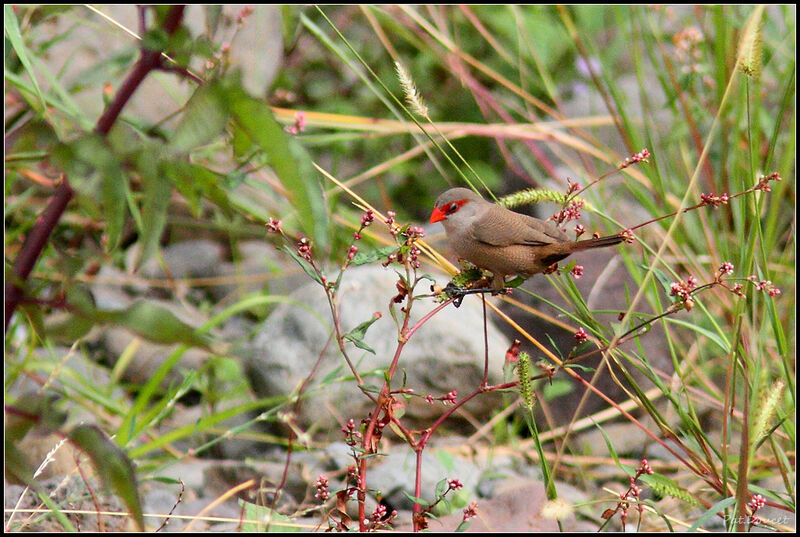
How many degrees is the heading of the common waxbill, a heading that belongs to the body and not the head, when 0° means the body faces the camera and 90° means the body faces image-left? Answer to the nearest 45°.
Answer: approximately 90°

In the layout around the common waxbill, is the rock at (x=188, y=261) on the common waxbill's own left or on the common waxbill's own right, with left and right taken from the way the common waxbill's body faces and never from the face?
on the common waxbill's own right
